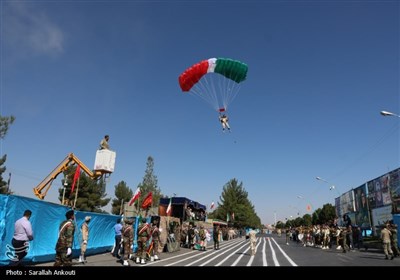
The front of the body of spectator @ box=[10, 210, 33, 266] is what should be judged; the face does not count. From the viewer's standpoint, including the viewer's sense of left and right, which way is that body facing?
facing away from the viewer and to the right of the viewer

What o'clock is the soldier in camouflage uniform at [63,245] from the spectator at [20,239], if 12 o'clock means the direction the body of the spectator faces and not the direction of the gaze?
The soldier in camouflage uniform is roughly at 3 o'clock from the spectator.

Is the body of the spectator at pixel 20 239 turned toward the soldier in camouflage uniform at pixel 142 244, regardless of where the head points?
yes

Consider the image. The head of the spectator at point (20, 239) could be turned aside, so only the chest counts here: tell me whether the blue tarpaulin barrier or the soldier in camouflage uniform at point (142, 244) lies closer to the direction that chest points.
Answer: the soldier in camouflage uniform

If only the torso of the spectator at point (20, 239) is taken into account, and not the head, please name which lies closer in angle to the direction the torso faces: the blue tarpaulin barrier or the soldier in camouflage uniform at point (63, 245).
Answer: the soldier in camouflage uniform

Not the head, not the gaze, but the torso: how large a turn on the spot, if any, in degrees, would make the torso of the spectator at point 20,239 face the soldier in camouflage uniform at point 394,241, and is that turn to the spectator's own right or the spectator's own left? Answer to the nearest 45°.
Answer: approximately 45° to the spectator's own right
